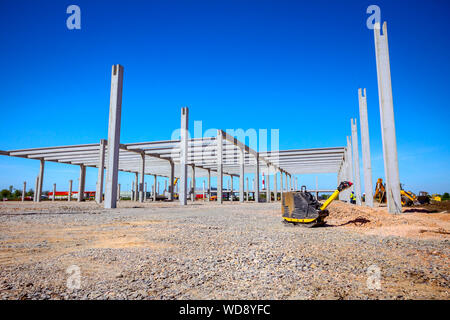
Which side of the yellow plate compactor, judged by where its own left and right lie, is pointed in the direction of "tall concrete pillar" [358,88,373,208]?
right

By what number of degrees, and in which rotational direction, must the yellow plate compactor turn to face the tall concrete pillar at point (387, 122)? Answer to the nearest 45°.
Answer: approximately 135° to its right

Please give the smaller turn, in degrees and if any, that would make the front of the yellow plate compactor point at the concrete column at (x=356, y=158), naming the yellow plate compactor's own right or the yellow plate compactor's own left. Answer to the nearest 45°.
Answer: approximately 90° to the yellow plate compactor's own right

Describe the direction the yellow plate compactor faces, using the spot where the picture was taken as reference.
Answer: facing to the left of the viewer

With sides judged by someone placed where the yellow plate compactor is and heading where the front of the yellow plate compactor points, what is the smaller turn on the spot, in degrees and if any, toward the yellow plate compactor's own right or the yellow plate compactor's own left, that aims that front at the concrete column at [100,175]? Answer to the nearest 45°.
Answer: approximately 45° to the yellow plate compactor's own right

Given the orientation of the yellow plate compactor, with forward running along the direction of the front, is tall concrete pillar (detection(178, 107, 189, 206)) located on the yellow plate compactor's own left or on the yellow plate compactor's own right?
on the yellow plate compactor's own right
